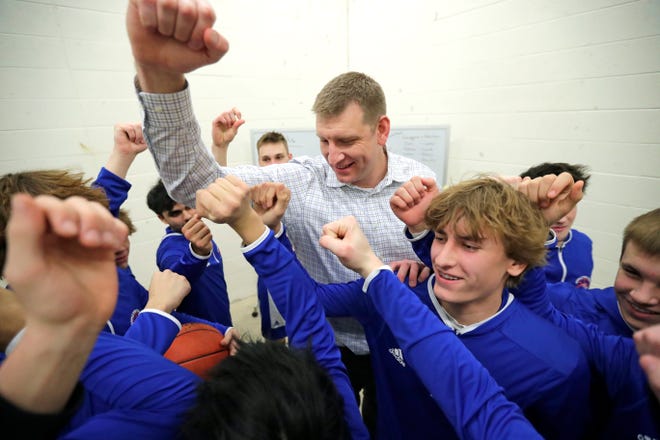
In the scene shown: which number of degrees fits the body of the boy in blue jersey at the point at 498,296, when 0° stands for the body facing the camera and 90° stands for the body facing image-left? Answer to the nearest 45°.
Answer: approximately 45°

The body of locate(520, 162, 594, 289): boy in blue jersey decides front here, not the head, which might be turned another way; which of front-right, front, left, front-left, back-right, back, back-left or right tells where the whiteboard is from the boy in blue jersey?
right

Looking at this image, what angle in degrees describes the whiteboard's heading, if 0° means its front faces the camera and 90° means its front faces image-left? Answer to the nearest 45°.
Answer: approximately 0°

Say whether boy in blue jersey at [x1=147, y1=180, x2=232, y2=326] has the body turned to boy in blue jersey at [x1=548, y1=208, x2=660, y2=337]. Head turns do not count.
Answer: yes

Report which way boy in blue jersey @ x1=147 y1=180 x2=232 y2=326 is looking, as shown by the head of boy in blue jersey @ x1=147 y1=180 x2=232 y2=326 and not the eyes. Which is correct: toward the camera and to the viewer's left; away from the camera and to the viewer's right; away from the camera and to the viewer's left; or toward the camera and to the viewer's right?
toward the camera and to the viewer's right

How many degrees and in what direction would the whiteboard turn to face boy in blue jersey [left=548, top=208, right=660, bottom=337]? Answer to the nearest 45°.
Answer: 0° — it already faces them

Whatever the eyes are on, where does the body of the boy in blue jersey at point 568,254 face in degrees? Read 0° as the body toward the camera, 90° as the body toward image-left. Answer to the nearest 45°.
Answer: approximately 45°
